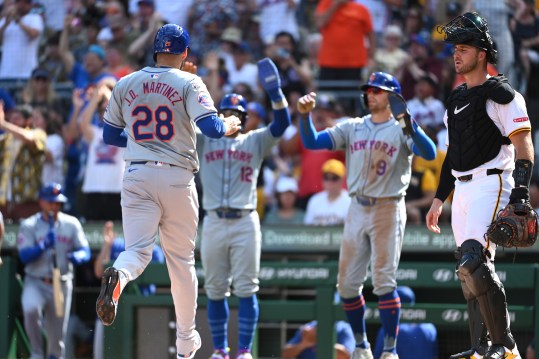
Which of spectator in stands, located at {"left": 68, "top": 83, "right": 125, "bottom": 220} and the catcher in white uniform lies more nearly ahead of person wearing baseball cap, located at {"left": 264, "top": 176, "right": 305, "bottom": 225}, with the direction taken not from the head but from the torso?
the catcher in white uniform

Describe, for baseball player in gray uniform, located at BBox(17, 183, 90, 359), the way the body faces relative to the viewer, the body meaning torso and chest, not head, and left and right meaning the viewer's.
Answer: facing the viewer

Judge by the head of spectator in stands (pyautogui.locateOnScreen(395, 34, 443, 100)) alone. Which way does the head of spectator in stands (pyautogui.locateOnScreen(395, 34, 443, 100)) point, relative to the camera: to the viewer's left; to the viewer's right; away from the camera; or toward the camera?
toward the camera

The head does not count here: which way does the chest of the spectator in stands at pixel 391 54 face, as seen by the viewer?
toward the camera

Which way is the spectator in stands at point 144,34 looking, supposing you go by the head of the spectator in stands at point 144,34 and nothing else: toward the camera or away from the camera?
toward the camera

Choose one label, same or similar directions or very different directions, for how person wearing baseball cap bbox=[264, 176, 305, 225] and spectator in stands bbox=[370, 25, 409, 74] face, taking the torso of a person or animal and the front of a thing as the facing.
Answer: same or similar directions

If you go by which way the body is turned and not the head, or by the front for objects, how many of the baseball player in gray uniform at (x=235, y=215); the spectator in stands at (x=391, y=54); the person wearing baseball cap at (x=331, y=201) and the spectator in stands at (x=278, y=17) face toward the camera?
4

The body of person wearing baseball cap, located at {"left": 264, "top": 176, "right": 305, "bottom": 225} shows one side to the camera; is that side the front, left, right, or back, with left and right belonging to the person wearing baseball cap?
front

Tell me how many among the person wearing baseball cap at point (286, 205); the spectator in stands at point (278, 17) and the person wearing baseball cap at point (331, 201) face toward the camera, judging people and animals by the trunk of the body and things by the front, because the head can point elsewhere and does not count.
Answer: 3

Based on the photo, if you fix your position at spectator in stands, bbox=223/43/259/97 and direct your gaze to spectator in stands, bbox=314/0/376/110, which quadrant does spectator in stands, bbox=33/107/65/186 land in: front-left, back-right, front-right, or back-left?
back-right

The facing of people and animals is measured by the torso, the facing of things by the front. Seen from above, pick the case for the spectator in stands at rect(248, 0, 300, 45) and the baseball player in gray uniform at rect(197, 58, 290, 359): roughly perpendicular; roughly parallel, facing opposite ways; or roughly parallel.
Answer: roughly parallel

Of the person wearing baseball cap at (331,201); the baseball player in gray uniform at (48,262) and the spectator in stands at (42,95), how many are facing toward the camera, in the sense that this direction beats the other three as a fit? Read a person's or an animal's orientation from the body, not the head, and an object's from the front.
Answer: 3

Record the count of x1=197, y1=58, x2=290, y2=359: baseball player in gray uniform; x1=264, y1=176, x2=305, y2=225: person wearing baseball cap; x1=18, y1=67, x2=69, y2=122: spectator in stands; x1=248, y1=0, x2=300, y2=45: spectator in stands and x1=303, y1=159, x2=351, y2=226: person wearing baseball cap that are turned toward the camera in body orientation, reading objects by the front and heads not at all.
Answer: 5

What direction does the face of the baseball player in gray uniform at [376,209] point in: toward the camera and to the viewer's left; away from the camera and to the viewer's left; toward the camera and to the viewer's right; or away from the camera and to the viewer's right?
toward the camera and to the viewer's left

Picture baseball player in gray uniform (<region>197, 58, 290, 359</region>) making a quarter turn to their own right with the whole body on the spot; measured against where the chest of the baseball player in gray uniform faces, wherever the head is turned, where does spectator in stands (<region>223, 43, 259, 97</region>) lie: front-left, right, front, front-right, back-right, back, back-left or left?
right

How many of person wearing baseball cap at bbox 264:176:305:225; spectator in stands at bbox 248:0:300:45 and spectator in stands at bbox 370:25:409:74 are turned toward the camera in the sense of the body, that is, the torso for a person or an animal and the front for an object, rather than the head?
3

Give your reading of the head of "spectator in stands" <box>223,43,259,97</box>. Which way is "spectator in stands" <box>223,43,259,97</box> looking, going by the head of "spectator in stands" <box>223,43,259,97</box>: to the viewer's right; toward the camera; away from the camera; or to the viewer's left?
toward the camera
